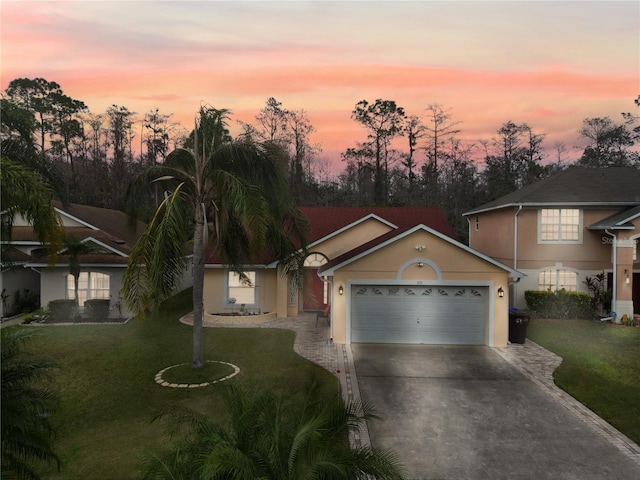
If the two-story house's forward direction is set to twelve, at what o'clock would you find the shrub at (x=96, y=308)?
The shrub is roughly at 2 o'clock from the two-story house.

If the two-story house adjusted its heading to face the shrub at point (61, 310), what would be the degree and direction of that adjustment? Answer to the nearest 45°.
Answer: approximately 45° to its right

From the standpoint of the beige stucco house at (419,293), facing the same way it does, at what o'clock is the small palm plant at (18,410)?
The small palm plant is roughly at 1 o'clock from the beige stucco house.

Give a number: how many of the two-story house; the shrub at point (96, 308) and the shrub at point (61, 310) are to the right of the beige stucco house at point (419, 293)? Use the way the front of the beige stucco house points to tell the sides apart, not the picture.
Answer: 2

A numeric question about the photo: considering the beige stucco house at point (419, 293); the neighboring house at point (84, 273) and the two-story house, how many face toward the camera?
3

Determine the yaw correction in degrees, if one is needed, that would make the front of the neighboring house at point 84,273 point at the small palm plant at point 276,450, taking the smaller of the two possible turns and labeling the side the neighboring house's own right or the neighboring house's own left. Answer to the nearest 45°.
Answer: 0° — it already faces it

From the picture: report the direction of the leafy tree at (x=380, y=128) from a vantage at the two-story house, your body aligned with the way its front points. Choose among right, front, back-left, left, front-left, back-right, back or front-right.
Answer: back-right

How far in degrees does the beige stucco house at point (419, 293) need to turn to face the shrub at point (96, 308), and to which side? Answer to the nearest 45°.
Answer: approximately 90° to its right

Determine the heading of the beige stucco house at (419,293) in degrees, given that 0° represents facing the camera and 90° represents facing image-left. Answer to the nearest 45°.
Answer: approximately 0°

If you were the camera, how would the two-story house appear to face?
facing the viewer

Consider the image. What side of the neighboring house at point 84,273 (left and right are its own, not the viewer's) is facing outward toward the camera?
front

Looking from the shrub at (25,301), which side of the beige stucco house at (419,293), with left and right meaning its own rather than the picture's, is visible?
right

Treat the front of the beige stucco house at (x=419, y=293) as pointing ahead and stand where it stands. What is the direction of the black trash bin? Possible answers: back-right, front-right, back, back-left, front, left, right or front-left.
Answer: left

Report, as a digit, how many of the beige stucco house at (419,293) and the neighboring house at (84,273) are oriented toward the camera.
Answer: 2

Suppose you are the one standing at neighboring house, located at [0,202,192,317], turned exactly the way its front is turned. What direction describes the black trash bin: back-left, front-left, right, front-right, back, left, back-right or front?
front-left

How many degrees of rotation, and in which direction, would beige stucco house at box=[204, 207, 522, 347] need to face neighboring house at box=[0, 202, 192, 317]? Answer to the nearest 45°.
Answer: approximately 90° to its right
